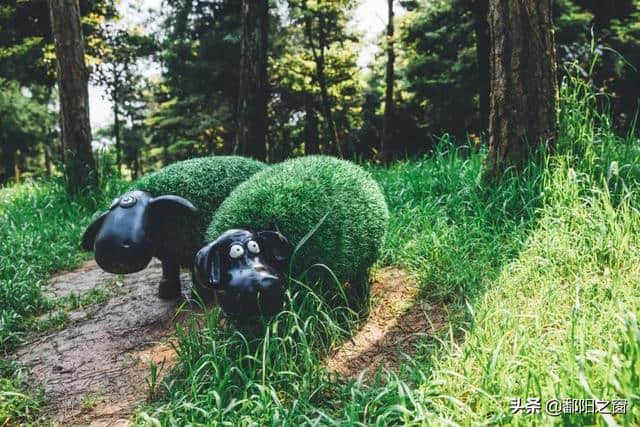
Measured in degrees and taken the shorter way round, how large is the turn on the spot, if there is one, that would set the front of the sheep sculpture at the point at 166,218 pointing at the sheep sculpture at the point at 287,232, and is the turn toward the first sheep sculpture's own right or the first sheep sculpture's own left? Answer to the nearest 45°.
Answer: approximately 90° to the first sheep sculpture's own left

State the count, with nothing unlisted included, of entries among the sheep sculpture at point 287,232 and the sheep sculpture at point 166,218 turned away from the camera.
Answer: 0

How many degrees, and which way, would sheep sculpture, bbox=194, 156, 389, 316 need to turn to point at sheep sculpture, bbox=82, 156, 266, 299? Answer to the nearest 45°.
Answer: approximately 90° to its right

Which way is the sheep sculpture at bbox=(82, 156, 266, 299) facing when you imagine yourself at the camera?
facing the viewer and to the left of the viewer

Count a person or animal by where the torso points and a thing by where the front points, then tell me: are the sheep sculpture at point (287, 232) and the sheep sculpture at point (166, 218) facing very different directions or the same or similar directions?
same or similar directions
